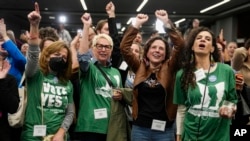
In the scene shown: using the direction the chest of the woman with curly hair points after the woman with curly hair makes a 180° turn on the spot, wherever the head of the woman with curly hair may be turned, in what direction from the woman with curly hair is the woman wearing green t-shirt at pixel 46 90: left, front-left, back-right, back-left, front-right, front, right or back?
left

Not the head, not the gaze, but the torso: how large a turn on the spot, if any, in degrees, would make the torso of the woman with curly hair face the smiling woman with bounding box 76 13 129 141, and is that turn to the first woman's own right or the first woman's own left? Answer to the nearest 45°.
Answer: approximately 90° to the first woman's own right

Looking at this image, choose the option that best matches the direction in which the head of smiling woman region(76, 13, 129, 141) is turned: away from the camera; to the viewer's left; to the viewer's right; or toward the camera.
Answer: toward the camera

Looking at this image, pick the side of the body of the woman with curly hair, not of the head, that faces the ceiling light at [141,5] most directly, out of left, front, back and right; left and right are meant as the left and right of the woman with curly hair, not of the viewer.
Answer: back

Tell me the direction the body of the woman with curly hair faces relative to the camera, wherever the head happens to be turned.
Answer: toward the camera

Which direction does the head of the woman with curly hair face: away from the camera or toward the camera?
toward the camera
